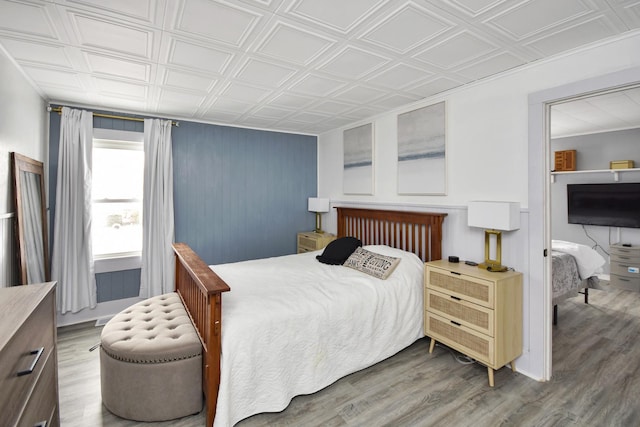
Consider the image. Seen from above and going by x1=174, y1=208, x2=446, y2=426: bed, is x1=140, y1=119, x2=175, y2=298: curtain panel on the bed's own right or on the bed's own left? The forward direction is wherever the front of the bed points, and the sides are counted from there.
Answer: on the bed's own right

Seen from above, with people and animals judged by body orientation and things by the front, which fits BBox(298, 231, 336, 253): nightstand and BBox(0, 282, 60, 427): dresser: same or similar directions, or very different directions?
very different directions

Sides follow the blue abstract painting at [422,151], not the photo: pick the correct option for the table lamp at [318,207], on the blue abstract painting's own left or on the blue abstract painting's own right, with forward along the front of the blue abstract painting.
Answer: on the blue abstract painting's own right

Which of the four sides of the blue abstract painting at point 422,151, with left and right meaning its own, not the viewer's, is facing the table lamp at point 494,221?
left

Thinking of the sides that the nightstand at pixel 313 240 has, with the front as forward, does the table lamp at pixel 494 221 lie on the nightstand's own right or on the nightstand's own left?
on the nightstand's own left

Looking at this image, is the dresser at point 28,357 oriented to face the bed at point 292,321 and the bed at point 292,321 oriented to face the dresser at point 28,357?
yes

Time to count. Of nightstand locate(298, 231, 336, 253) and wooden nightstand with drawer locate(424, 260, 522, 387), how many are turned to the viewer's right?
0

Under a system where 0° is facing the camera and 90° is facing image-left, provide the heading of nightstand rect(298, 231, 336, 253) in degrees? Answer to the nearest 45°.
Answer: approximately 45°

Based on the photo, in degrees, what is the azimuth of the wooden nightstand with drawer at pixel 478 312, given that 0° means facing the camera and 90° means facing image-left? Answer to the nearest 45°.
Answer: approximately 45°

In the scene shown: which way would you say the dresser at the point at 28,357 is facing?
to the viewer's right

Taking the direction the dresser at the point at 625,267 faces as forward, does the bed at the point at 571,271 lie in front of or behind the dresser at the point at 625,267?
in front

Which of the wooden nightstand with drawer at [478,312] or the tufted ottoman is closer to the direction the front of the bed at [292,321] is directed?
the tufted ottoman
